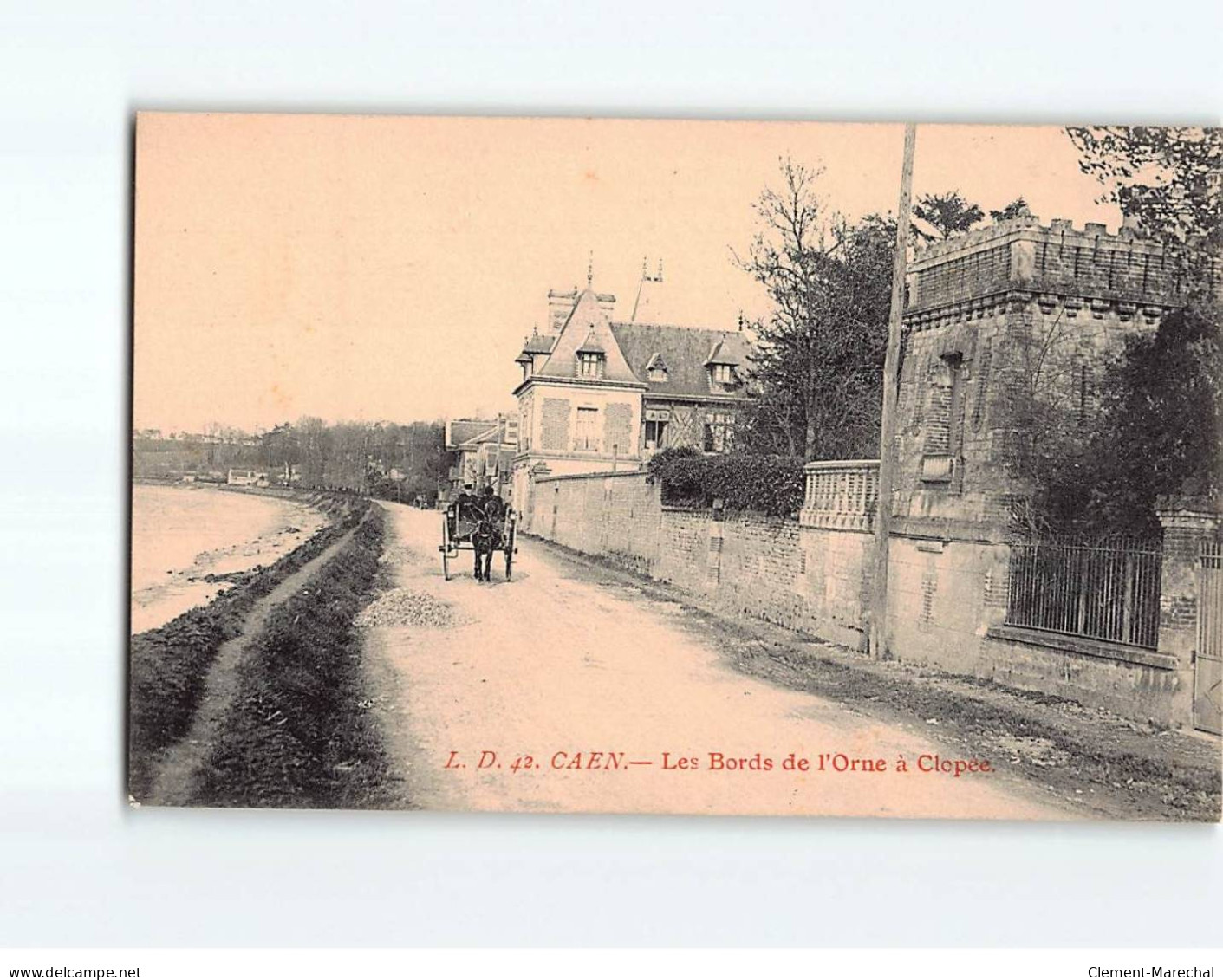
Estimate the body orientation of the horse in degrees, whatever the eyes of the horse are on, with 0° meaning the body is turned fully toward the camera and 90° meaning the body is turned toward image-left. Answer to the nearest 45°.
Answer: approximately 0°

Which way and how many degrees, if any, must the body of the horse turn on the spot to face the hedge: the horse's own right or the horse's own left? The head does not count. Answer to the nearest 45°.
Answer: approximately 90° to the horse's own left

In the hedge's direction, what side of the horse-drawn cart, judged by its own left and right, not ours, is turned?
left
